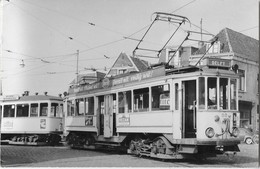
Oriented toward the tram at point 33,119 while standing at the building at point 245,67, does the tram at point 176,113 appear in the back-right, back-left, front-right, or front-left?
front-left

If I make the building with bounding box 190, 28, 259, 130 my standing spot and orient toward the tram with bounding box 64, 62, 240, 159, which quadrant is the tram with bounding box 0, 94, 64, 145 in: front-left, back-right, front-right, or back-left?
front-right

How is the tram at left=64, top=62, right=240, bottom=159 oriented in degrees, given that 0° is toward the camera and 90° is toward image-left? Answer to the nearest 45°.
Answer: approximately 315°

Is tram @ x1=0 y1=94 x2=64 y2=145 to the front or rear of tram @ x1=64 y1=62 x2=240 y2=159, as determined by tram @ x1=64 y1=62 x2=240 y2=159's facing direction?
to the rear

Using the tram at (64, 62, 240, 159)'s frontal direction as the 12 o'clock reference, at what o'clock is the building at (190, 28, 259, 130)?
The building is roughly at 8 o'clock from the tram.
